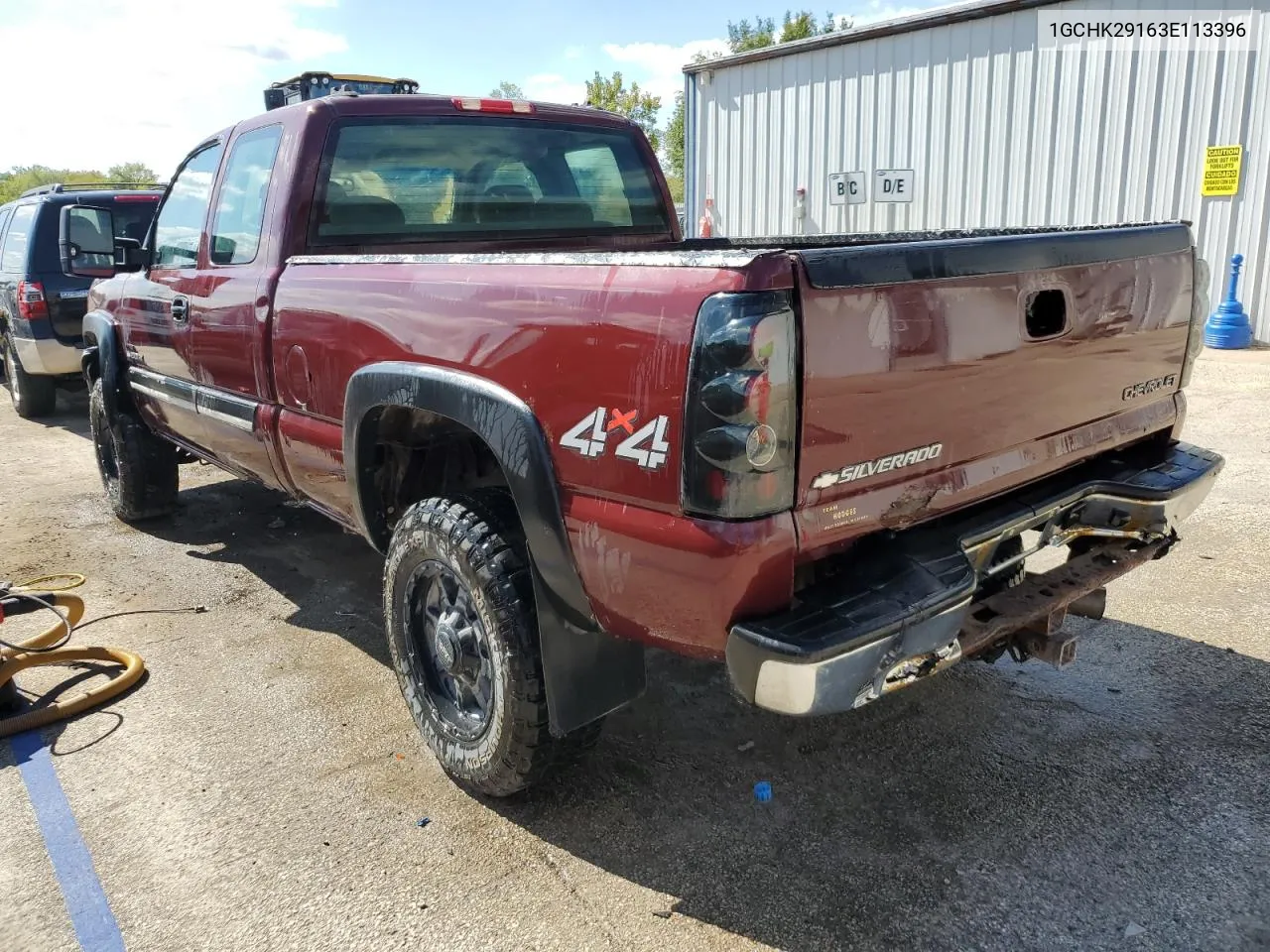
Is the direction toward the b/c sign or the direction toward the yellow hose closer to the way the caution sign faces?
the yellow hose

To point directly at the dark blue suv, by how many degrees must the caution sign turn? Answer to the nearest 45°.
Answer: approximately 45° to its right

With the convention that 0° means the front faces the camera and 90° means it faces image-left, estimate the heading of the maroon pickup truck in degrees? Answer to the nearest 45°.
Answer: approximately 135°

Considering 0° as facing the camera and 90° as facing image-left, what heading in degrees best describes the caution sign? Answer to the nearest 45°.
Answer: approximately 0°

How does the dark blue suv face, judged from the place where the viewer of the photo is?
facing away from the viewer and to the left of the viewer

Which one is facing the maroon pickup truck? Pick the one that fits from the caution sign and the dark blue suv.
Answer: the caution sign

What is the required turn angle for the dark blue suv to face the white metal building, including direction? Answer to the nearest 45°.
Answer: approximately 135° to its right

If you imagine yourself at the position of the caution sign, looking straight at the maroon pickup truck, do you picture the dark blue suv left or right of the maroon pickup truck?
right

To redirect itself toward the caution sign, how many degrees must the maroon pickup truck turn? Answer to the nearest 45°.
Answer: approximately 90° to its right
